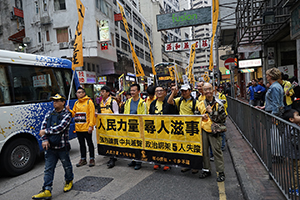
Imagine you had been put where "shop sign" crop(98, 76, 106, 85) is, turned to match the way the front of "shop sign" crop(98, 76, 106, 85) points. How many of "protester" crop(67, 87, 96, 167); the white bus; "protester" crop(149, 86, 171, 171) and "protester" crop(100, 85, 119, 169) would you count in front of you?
4

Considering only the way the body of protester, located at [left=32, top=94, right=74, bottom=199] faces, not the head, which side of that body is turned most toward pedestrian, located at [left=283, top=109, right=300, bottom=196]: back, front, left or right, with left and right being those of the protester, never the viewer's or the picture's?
left

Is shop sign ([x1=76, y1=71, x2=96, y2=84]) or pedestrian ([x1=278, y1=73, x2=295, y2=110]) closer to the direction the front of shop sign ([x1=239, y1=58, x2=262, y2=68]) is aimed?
the pedestrian

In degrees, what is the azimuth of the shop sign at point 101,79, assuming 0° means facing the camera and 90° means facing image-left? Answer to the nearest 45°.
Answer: approximately 0°
